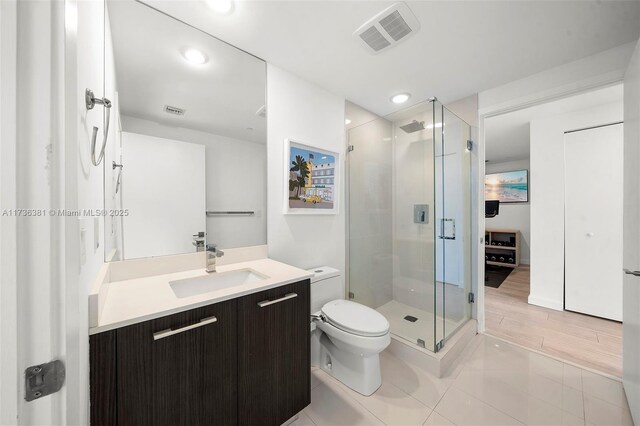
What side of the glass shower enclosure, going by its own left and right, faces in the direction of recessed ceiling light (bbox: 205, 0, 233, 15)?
right

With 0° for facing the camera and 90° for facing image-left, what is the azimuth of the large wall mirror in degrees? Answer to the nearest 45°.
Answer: approximately 315°

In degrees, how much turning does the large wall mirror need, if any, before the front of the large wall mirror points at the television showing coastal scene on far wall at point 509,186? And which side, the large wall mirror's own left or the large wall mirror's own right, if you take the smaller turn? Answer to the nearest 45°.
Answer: approximately 45° to the large wall mirror's own left

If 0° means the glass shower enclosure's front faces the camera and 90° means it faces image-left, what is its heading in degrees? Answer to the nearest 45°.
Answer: approximately 315°

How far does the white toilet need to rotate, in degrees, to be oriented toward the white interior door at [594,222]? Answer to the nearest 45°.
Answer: approximately 90° to its left

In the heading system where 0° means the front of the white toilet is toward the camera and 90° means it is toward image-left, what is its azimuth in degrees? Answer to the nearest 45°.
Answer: approximately 315°
